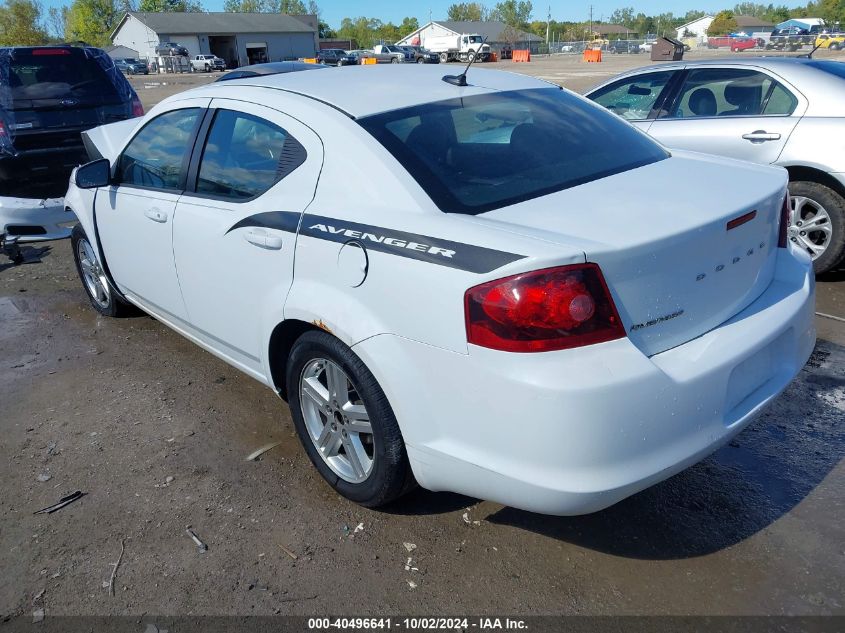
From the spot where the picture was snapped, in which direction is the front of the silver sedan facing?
facing away from the viewer and to the left of the viewer

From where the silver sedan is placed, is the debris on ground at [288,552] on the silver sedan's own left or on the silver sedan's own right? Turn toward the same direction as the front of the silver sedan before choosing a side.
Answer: on the silver sedan's own left

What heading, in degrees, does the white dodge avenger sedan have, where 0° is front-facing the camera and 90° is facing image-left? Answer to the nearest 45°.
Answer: approximately 135°

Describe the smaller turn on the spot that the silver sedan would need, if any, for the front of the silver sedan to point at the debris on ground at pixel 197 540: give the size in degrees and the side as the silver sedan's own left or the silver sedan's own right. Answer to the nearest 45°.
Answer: approximately 90° to the silver sedan's own left

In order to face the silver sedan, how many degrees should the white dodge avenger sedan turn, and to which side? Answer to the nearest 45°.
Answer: approximately 90° to its right
